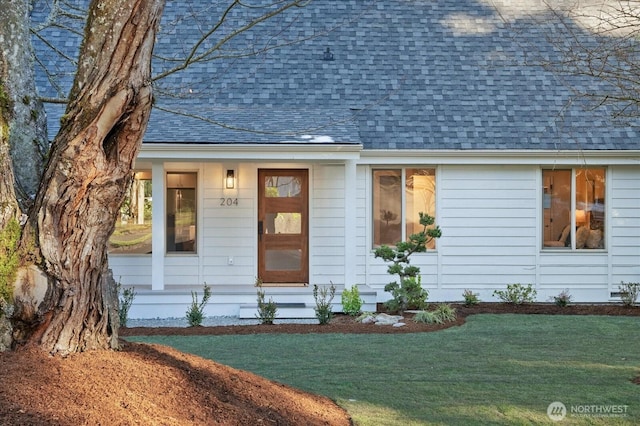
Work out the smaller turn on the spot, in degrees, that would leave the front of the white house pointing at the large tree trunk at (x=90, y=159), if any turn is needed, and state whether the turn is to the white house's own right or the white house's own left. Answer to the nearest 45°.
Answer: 0° — it already faces it

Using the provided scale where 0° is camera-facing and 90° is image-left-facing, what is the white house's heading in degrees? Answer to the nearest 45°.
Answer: approximately 0°

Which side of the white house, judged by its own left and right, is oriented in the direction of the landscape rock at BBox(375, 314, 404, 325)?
front

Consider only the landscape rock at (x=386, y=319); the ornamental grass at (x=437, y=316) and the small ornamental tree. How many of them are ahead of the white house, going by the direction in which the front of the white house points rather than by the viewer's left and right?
3

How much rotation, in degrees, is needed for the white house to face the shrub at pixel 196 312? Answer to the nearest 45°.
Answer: approximately 45° to its right

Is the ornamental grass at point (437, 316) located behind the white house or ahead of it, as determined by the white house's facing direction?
ahead

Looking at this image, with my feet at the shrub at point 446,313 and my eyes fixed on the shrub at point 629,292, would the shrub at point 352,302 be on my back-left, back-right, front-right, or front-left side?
back-left

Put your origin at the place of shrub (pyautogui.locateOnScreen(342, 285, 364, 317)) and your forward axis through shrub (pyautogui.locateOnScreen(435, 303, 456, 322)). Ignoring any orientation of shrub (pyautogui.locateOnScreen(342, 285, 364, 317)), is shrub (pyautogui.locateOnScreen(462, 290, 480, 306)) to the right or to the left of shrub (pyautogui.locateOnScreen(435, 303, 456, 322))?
left
